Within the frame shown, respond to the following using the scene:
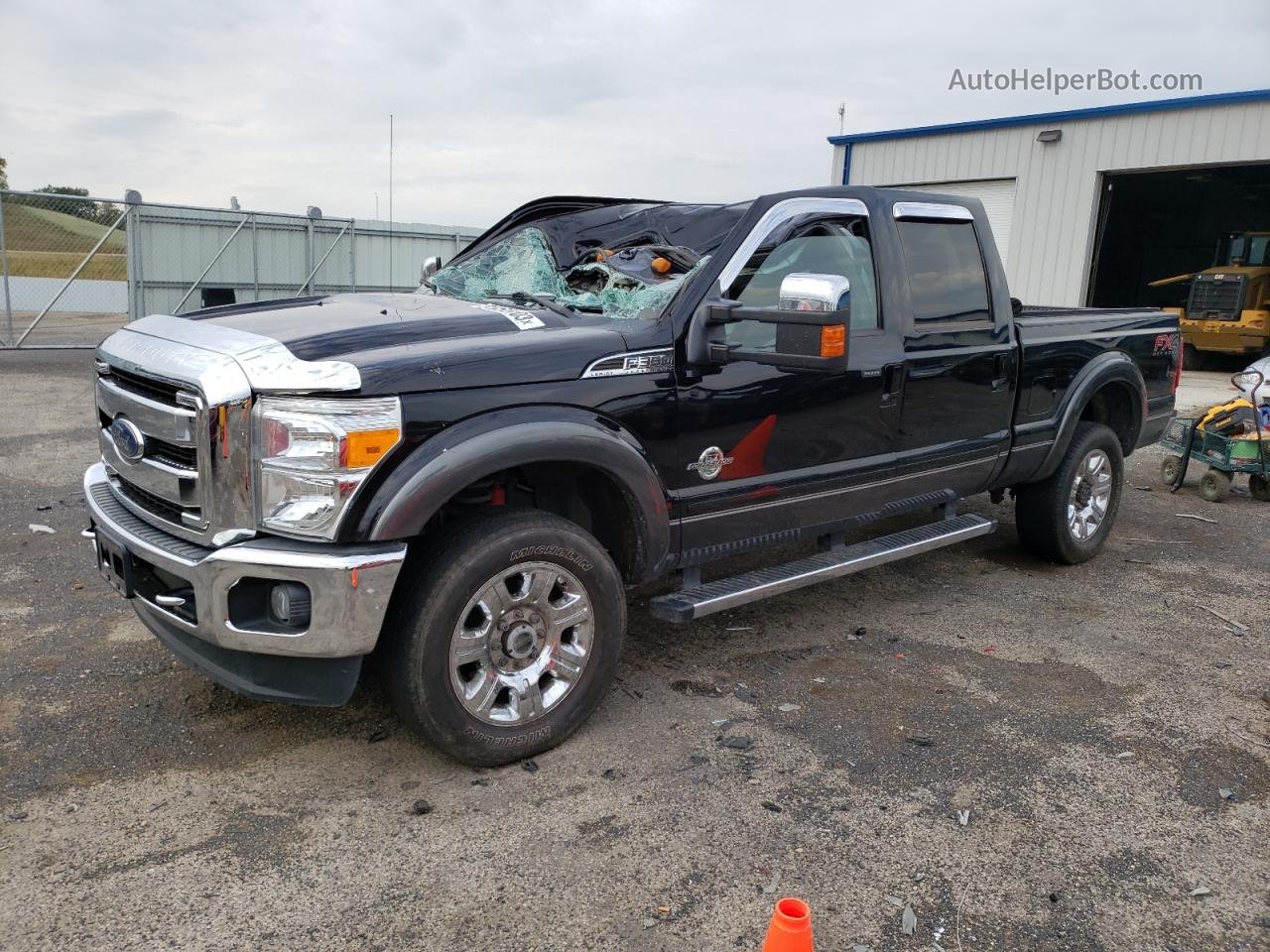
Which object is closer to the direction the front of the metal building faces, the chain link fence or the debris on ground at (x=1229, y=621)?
the debris on ground

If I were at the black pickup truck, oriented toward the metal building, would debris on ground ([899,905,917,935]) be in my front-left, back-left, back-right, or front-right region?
back-right

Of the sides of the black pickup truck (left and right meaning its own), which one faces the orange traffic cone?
left

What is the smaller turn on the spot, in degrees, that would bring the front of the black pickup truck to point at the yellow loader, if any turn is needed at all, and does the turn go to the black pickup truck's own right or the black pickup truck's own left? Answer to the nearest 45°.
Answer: approximately 180°

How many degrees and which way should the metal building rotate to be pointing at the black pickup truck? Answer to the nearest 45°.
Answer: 0° — it already faces it

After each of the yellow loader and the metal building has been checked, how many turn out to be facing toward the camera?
1

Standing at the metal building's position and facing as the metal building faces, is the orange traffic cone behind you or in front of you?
in front

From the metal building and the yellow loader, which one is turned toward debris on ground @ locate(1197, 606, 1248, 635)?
the metal building

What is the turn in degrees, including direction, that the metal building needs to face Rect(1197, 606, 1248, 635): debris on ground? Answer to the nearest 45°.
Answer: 0° — it already faces it

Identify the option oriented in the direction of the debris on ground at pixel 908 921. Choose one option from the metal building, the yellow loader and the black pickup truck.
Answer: the metal building

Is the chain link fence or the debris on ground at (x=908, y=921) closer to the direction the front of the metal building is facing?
the debris on ground
